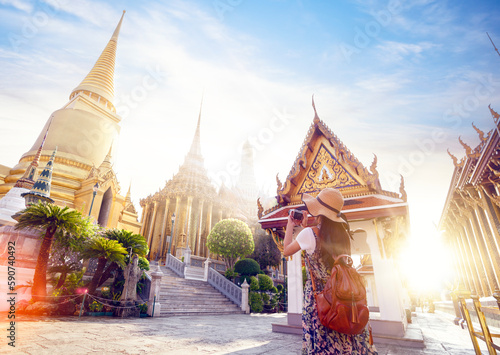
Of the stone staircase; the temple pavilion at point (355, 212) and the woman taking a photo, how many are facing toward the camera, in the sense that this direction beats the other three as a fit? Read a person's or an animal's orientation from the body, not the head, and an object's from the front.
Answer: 2

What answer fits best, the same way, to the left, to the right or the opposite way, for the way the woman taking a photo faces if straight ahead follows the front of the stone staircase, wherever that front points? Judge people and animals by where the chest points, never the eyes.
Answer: the opposite way

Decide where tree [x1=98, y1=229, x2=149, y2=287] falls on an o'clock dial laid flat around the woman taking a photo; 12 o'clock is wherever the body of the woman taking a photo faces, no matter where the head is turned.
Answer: The tree is roughly at 12 o'clock from the woman taking a photo.

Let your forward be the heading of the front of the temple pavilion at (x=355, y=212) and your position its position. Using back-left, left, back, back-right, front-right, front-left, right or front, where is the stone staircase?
back-right

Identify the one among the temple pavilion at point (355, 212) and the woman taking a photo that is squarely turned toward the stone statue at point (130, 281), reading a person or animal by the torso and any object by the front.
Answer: the woman taking a photo

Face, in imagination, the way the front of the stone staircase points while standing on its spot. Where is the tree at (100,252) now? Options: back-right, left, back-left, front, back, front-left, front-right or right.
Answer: front-right

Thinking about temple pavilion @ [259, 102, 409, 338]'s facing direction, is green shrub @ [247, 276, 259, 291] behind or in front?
behind

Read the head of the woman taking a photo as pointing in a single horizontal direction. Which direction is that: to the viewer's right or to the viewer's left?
to the viewer's left

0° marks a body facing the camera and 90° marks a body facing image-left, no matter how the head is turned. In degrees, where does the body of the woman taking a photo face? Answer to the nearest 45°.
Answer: approximately 135°

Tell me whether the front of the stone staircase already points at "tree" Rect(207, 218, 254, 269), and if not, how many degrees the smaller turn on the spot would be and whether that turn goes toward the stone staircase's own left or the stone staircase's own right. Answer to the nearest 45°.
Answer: approximately 180°

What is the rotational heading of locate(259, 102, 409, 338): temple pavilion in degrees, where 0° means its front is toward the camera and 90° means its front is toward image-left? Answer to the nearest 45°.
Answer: approximately 0°
